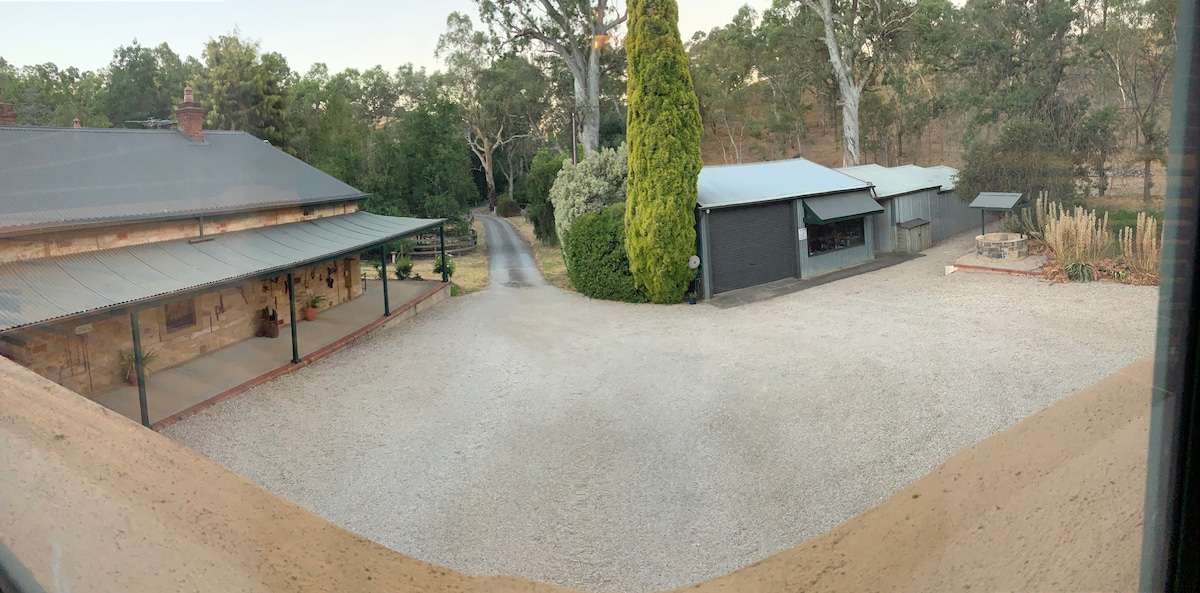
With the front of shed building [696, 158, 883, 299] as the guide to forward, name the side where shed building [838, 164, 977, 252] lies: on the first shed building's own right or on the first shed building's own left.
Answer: on the first shed building's own left

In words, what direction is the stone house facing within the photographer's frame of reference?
facing the viewer and to the right of the viewer

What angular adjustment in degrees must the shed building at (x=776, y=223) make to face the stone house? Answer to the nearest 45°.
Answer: approximately 45° to its right

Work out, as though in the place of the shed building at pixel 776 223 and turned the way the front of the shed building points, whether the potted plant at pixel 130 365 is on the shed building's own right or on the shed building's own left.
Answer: on the shed building's own right

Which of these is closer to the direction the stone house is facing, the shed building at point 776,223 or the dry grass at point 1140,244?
the dry grass

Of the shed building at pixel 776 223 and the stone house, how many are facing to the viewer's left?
0

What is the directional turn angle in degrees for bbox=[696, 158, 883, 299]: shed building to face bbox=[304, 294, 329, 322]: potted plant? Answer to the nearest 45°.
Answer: approximately 90° to its right

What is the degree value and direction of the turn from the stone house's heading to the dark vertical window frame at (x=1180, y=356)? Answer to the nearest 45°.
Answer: approximately 45° to its right
